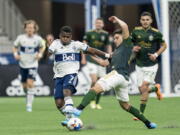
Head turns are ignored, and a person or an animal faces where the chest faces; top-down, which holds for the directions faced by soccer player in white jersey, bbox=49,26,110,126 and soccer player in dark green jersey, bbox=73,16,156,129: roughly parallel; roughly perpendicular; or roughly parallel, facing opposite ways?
roughly perpendicular

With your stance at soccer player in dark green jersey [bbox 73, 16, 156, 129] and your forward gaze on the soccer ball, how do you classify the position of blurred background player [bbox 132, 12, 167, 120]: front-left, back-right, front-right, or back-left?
back-right

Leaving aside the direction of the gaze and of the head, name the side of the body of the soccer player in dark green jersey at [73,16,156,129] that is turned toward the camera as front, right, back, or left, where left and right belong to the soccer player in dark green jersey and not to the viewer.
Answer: left

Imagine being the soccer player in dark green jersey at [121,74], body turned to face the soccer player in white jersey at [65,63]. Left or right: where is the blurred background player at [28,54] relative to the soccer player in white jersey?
right

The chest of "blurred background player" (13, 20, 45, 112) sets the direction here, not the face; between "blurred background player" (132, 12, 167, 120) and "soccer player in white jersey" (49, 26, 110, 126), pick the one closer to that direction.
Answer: the soccer player in white jersey

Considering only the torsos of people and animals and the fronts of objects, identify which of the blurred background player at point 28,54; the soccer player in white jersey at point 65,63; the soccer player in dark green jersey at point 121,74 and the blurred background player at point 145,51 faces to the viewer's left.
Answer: the soccer player in dark green jersey

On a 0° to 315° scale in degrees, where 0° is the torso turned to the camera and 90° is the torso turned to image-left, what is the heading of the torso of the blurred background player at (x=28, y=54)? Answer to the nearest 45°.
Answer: approximately 0°
